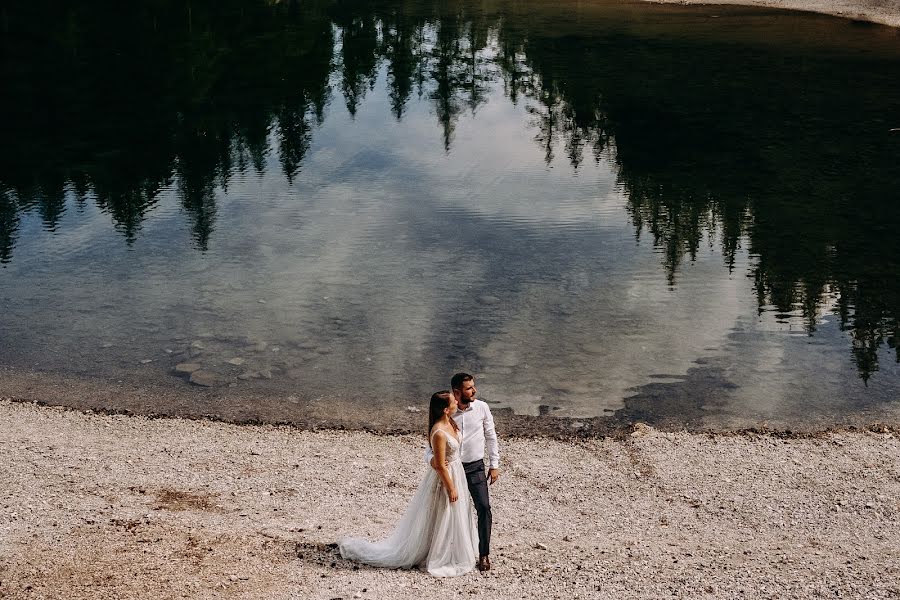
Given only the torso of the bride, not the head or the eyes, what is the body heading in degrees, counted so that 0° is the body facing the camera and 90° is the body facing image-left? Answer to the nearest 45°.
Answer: approximately 270°

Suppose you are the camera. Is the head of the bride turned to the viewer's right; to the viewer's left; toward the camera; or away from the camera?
to the viewer's right
